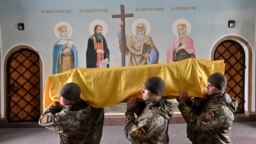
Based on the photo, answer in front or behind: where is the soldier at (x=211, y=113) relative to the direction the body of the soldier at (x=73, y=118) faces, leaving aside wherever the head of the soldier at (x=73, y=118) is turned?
behind

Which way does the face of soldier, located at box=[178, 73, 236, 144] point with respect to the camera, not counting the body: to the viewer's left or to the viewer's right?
to the viewer's left

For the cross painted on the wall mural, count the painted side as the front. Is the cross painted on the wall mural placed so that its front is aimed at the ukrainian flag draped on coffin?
yes
